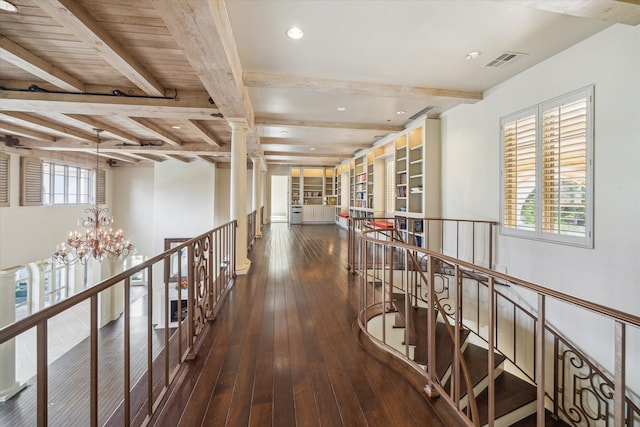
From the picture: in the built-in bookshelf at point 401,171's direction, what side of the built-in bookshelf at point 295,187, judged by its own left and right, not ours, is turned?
front

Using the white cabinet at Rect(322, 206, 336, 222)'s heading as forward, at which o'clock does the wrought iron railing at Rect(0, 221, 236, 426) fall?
The wrought iron railing is roughly at 12 o'clock from the white cabinet.

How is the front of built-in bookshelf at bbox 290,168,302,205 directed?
toward the camera

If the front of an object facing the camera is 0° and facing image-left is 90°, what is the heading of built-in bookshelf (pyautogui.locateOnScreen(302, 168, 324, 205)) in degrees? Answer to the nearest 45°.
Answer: approximately 0°

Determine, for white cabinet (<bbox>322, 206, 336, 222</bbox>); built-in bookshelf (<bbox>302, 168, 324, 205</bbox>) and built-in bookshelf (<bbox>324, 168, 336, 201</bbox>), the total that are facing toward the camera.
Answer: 3

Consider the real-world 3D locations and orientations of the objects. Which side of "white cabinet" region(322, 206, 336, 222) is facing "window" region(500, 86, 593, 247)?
front

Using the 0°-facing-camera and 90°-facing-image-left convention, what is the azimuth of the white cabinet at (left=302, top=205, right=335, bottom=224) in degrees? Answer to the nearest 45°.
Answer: approximately 0°

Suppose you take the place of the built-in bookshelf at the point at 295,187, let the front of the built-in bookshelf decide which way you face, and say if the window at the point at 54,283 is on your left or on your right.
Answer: on your right

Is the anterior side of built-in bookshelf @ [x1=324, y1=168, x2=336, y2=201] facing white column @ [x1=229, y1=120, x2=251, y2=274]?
yes
